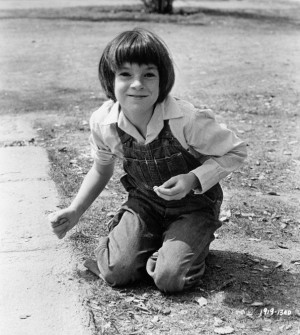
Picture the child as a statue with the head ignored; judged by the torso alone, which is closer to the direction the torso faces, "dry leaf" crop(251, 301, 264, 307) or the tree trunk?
the dry leaf

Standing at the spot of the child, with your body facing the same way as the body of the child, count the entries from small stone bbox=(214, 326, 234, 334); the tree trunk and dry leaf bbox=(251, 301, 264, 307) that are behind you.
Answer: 1

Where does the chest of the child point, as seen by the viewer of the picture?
toward the camera

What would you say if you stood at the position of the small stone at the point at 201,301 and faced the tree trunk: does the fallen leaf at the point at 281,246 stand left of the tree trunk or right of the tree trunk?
right

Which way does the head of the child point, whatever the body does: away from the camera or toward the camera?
toward the camera

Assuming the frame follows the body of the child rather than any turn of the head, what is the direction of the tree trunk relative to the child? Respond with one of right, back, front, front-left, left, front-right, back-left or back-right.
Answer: back

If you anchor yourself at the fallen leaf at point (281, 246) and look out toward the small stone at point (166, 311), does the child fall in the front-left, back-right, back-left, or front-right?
front-right

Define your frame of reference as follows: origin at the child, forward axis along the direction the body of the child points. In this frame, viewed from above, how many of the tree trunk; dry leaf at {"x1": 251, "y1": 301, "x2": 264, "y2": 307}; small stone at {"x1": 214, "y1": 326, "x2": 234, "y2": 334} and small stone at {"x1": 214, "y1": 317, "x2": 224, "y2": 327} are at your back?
1

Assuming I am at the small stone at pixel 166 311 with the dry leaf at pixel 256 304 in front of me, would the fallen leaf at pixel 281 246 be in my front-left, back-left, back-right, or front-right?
front-left

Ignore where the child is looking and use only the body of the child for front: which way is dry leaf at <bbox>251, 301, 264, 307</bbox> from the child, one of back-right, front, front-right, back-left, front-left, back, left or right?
front-left

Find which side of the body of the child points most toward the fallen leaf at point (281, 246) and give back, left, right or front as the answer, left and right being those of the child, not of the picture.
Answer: left

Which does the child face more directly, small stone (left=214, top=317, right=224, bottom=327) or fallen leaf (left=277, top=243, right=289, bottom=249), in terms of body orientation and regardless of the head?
the small stone

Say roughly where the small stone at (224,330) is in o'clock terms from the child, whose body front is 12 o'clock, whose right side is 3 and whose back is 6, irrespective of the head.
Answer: The small stone is roughly at 11 o'clock from the child.
